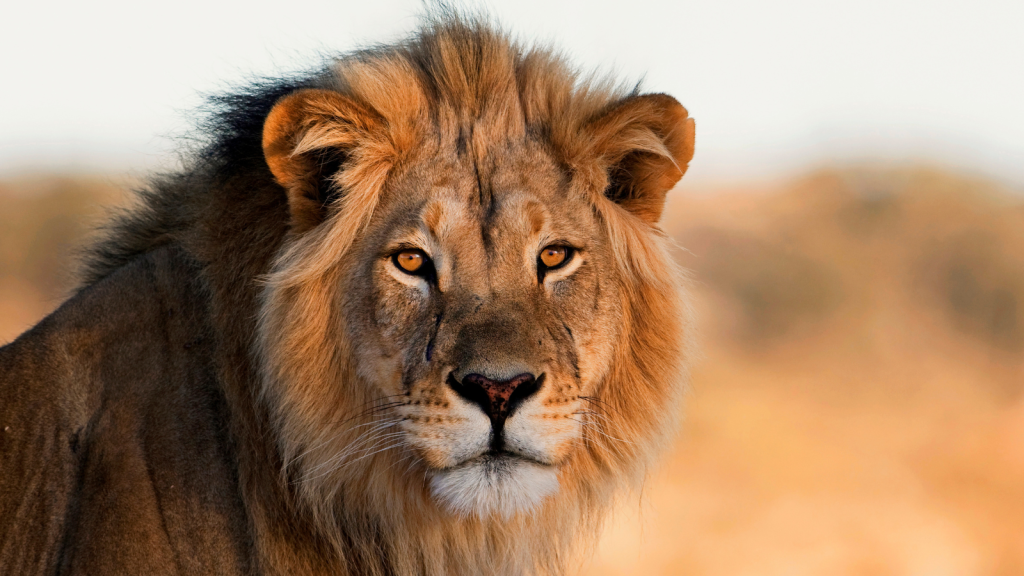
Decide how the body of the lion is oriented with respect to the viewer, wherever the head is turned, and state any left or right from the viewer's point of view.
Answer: facing the viewer and to the right of the viewer
